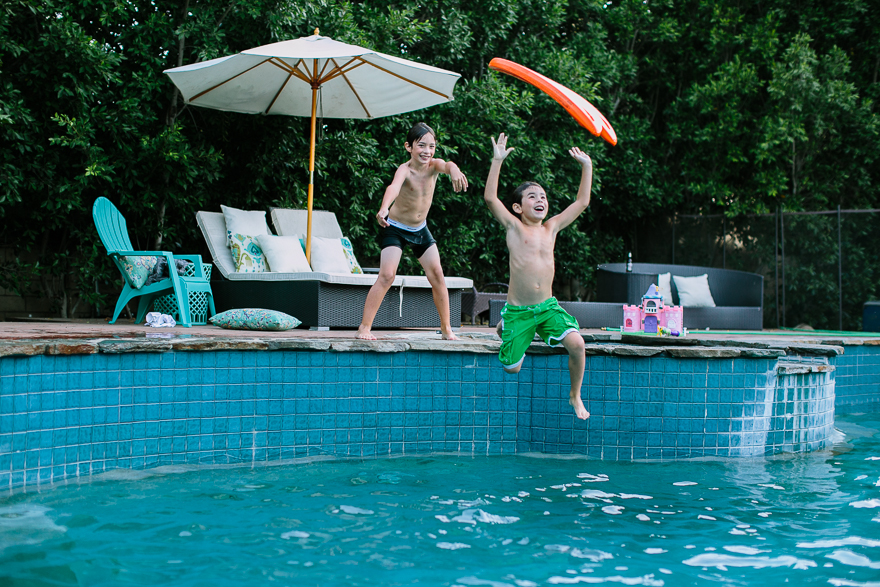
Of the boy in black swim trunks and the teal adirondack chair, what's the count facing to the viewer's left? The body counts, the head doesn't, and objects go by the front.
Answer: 0

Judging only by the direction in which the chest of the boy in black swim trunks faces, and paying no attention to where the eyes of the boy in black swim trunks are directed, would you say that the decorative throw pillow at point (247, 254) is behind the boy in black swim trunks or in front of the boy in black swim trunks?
behind

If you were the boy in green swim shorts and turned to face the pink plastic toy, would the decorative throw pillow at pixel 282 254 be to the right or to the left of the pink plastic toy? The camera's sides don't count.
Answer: left

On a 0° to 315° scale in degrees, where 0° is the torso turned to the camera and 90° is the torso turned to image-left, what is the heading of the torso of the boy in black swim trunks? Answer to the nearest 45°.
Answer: approximately 315°

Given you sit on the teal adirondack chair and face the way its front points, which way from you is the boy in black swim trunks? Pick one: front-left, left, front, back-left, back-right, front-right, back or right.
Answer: front

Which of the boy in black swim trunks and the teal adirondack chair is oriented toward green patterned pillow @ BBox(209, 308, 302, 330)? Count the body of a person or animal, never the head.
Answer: the teal adirondack chair

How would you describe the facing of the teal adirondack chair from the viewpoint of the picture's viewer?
facing the viewer and to the right of the viewer

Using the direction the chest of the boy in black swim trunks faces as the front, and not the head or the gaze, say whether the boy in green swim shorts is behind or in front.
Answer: in front

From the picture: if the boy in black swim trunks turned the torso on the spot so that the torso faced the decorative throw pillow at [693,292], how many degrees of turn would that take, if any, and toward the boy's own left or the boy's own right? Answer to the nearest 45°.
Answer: approximately 90° to the boy's own left

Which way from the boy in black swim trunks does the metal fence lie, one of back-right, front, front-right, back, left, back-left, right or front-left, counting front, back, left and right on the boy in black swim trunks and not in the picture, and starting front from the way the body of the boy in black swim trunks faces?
left

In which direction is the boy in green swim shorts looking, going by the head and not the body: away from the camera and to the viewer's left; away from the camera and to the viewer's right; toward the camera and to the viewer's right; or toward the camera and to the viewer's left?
toward the camera and to the viewer's right

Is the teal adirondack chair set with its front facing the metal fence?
no
